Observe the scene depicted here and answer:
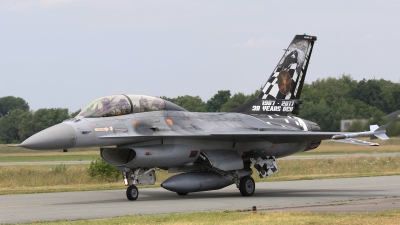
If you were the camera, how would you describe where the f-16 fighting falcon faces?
facing the viewer and to the left of the viewer
